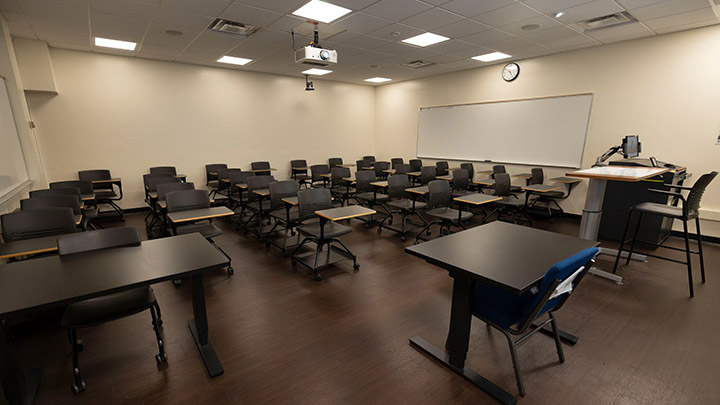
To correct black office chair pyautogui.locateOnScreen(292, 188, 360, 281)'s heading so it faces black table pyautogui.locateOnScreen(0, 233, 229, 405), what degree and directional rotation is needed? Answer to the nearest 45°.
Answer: approximately 90° to its right

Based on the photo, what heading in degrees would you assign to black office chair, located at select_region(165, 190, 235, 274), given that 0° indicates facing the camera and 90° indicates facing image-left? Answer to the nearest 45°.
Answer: approximately 315°

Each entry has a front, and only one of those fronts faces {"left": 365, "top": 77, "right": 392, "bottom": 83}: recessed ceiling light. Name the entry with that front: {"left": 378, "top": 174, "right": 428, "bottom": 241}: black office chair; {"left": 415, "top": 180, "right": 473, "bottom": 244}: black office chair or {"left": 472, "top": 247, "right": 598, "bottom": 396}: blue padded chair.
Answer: {"left": 472, "top": 247, "right": 598, "bottom": 396}: blue padded chair

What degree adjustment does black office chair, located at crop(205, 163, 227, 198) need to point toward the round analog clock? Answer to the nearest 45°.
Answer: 0° — it already faces it

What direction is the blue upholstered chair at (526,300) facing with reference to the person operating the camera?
facing away from the viewer and to the left of the viewer

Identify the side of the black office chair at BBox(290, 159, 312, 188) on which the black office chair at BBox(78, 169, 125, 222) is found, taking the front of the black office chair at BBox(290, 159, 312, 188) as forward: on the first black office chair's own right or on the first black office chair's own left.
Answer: on the first black office chair's own right

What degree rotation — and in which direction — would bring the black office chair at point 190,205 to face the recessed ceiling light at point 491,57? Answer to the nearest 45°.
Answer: approximately 45° to its left
